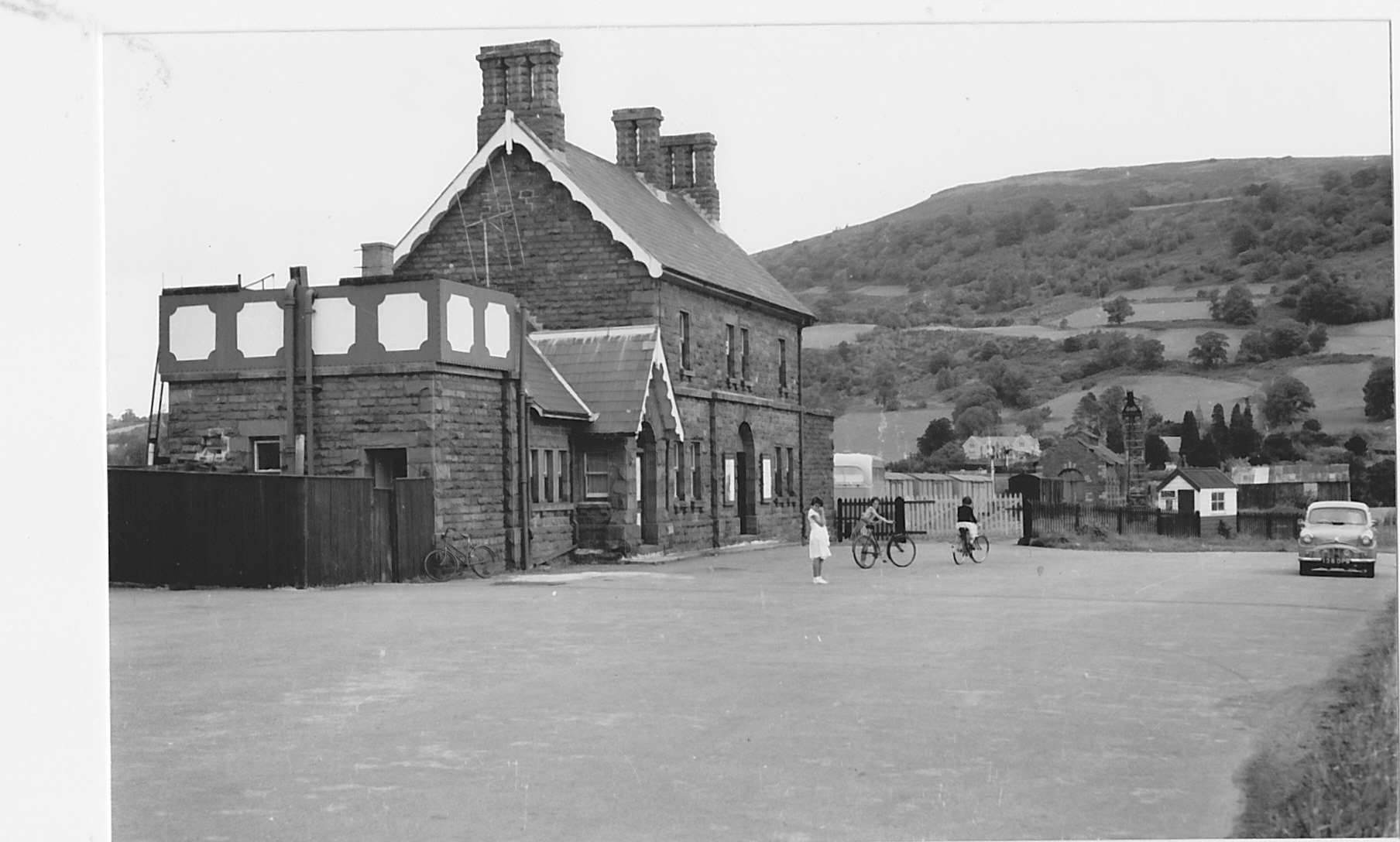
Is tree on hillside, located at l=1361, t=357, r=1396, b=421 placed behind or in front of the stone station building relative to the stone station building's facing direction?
in front

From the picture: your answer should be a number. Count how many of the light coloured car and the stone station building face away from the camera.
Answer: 0

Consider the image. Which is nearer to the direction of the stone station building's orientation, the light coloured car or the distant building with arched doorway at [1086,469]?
the light coloured car

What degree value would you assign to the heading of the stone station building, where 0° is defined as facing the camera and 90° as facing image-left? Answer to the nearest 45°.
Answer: approximately 315°

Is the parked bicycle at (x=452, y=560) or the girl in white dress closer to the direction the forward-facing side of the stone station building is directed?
the girl in white dress

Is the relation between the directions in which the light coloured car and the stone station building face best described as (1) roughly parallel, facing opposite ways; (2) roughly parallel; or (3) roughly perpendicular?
roughly perpendicular

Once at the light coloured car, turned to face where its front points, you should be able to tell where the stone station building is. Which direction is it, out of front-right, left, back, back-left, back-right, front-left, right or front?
right

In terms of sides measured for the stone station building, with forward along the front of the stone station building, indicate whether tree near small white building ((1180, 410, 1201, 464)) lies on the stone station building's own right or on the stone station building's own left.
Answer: on the stone station building's own left

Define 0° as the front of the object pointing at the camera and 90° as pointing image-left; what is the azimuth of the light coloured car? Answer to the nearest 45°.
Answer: approximately 0°

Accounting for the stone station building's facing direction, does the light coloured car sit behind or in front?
in front
